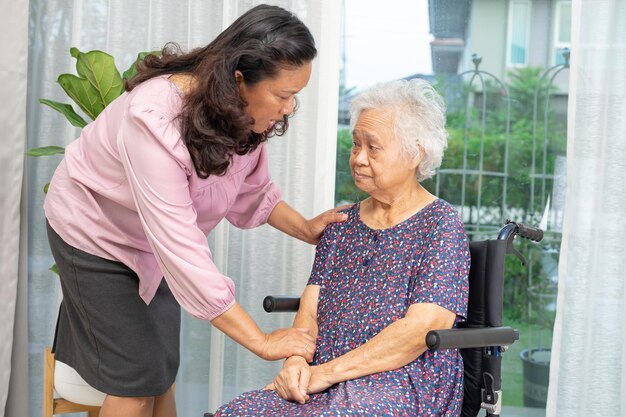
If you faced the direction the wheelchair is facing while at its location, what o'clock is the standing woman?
The standing woman is roughly at 1 o'clock from the wheelchair.

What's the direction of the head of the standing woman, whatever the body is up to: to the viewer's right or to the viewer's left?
to the viewer's right

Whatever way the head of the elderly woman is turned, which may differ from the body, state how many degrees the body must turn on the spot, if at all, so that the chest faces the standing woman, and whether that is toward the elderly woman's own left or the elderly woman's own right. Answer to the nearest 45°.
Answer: approximately 45° to the elderly woman's own right

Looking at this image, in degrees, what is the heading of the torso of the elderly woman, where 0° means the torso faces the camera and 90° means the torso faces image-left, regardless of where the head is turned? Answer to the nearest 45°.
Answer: approximately 45°
